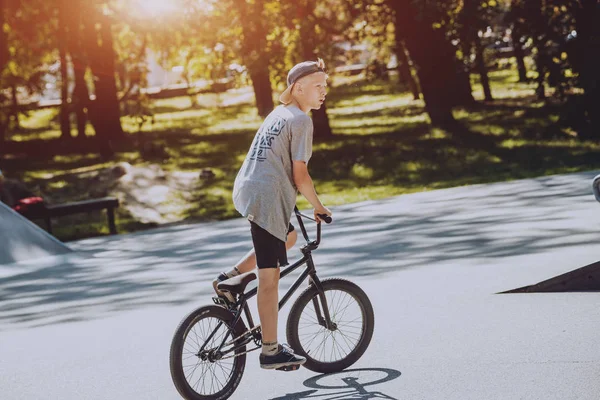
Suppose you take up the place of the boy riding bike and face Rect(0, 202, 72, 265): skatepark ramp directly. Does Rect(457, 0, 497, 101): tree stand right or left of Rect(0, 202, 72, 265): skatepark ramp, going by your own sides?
right

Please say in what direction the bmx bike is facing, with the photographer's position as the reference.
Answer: facing away from the viewer and to the right of the viewer

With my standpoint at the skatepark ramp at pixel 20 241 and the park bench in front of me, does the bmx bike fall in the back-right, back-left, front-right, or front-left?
back-right

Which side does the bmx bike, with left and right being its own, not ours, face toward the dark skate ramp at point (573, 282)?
front

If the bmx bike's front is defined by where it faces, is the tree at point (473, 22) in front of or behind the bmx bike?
in front

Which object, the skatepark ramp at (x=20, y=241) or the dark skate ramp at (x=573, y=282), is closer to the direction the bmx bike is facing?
the dark skate ramp

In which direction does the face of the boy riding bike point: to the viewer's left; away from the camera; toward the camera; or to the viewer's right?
to the viewer's right

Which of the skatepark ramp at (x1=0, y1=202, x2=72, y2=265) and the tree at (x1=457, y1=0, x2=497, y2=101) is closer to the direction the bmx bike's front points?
the tree

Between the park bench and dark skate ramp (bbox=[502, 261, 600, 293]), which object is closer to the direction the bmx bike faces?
the dark skate ramp
